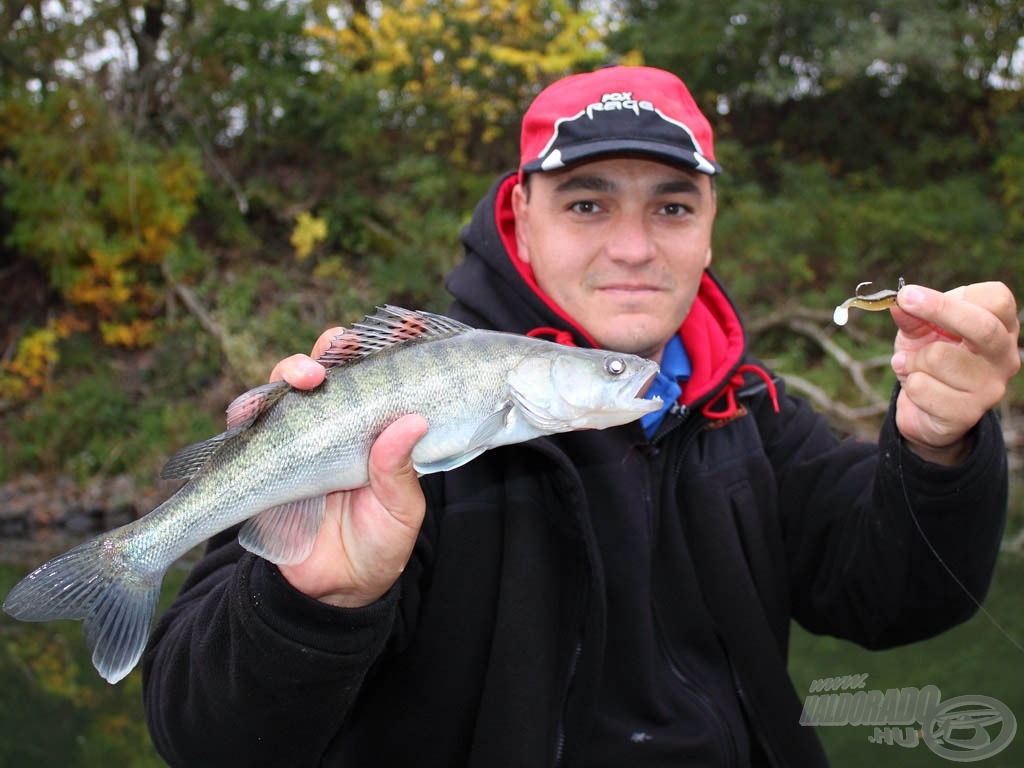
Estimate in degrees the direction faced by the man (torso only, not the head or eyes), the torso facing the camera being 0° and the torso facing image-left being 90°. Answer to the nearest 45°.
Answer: approximately 0°
